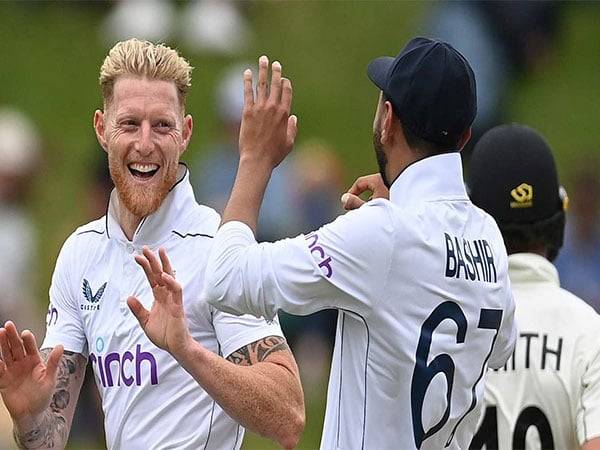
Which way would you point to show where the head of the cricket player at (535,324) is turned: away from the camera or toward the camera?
away from the camera

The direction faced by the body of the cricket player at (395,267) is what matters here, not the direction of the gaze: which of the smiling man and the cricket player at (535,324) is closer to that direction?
the smiling man

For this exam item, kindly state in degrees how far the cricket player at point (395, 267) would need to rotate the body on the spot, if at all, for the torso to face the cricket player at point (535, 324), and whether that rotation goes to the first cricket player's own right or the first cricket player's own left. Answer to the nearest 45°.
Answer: approximately 90° to the first cricket player's own right

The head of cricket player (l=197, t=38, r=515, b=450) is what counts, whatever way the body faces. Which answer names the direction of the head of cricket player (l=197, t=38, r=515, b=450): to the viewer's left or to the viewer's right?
to the viewer's left

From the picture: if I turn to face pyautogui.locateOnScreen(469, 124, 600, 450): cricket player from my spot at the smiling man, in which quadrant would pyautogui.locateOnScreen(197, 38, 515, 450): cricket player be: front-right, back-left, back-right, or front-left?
front-right

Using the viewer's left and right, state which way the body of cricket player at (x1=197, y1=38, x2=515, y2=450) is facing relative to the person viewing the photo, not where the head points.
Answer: facing away from the viewer and to the left of the viewer

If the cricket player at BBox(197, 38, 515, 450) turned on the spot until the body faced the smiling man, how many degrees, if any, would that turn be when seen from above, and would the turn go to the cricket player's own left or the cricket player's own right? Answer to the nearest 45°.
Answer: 0° — they already face them

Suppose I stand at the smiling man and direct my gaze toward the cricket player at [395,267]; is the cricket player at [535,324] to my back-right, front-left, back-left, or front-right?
front-left
